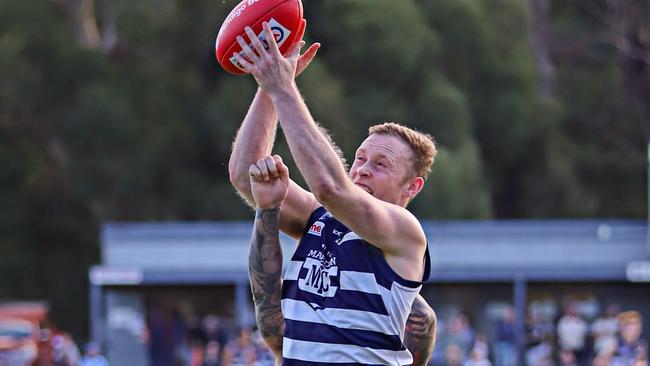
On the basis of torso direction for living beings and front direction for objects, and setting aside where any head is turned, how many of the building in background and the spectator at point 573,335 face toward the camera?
2

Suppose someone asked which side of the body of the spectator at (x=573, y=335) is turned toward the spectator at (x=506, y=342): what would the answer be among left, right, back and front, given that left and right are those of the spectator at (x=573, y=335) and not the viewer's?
right

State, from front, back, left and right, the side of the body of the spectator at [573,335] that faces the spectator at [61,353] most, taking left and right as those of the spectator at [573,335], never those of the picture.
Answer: right

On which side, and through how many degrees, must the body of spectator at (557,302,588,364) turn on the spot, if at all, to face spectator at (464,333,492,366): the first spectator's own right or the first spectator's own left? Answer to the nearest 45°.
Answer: approximately 45° to the first spectator's own right

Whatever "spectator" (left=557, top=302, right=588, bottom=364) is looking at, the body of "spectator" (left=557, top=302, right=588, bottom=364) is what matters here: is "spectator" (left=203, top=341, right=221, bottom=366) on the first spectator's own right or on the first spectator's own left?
on the first spectator's own right

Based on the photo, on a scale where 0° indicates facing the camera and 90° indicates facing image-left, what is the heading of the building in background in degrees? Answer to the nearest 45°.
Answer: approximately 0°

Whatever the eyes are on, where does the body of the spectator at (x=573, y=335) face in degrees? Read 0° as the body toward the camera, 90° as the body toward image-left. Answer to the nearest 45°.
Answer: approximately 0°
